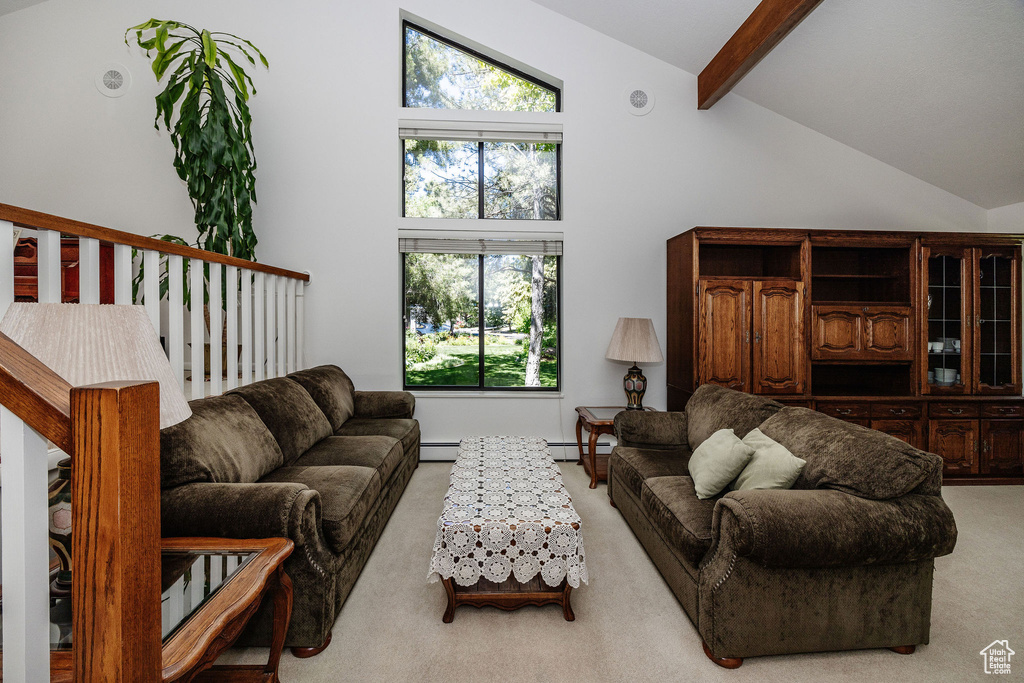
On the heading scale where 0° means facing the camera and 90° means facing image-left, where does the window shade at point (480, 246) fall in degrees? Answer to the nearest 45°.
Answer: approximately 0°

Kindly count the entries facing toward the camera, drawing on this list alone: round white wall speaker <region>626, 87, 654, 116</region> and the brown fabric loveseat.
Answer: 1

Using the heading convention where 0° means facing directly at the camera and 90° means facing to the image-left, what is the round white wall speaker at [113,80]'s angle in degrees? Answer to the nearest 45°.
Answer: approximately 0°

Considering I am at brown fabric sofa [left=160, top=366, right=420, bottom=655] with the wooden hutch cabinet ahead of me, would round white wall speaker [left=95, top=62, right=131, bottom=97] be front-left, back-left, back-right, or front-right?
back-left

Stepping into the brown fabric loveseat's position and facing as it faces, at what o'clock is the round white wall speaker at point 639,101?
The round white wall speaker is roughly at 2 o'clock from the brown fabric loveseat.

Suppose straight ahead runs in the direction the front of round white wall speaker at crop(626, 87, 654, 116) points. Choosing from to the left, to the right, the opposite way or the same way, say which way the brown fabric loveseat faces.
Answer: to the right

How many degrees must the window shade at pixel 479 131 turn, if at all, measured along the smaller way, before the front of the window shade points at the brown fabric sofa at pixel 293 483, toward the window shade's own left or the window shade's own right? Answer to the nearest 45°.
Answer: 0° — it already faces it

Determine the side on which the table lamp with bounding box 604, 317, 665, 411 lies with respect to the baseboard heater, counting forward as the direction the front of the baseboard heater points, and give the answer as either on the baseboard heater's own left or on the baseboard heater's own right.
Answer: on the baseboard heater's own left

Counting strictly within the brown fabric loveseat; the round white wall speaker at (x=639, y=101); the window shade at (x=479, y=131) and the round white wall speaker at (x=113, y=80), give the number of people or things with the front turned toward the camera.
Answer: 3

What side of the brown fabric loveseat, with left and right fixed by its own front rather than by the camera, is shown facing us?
left

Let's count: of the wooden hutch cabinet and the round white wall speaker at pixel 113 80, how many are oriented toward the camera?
2

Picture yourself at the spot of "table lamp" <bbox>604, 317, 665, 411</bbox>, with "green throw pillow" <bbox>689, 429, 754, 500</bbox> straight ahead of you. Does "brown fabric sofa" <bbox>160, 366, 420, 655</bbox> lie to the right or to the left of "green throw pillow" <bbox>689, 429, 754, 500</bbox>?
right
